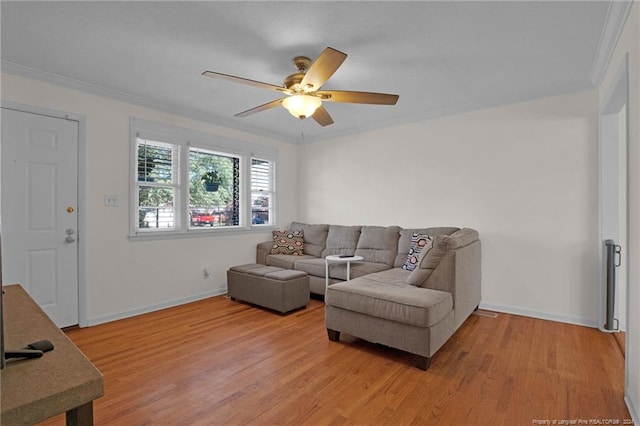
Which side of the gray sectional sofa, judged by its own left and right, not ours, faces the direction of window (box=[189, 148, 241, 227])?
right

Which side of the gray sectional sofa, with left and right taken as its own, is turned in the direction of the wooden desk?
front

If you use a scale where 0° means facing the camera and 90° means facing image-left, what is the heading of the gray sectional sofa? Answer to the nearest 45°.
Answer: approximately 45°

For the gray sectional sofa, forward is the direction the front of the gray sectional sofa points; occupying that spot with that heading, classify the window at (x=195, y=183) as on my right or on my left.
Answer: on my right

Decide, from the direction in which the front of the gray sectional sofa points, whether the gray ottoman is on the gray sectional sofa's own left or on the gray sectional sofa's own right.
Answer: on the gray sectional sofa's own right

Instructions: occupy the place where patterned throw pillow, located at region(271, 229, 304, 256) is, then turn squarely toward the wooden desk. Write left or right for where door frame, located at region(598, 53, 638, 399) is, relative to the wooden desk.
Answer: left
